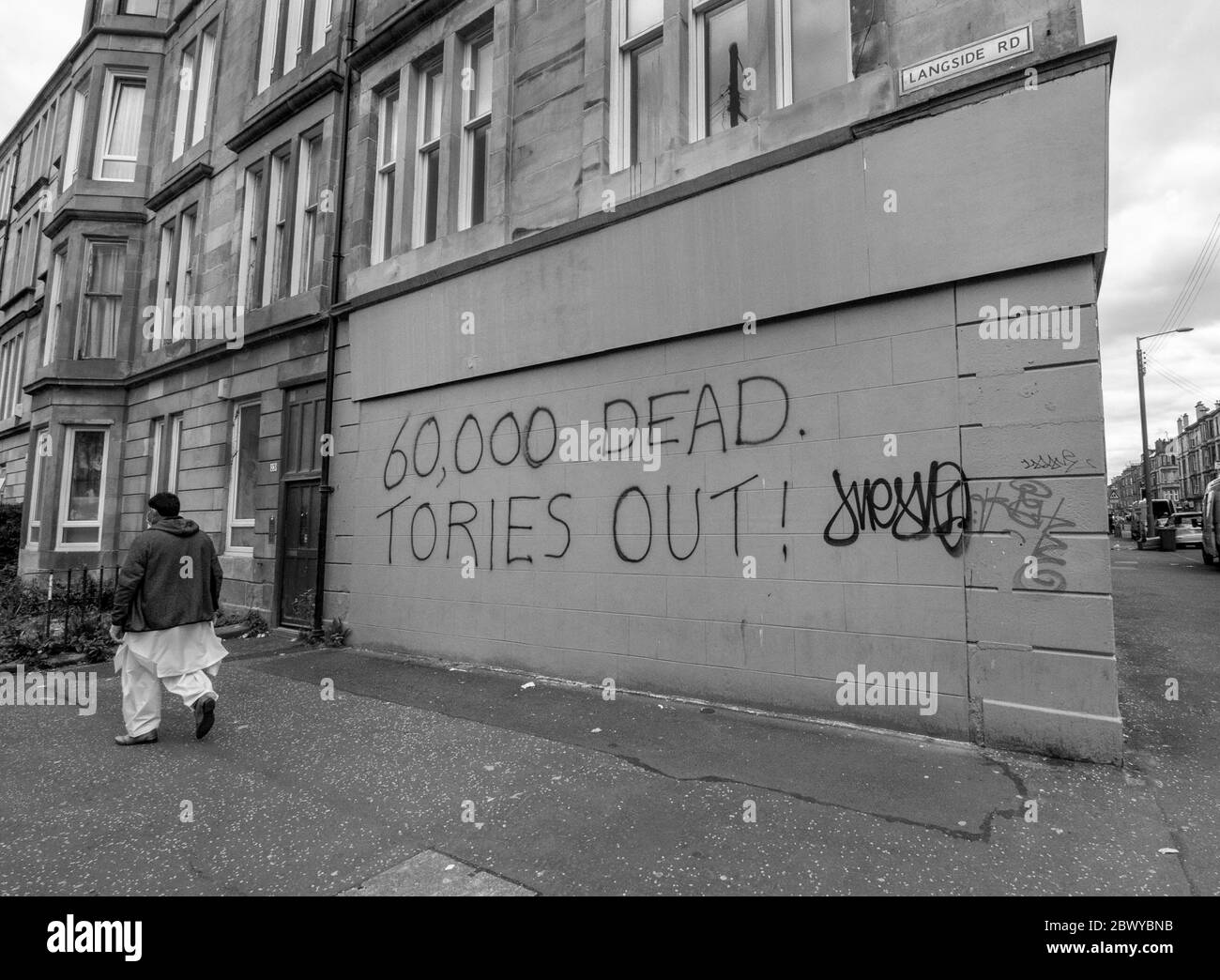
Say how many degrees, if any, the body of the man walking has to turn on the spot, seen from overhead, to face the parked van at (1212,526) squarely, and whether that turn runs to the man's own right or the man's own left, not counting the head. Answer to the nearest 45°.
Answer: approximately 135° to the man's own right

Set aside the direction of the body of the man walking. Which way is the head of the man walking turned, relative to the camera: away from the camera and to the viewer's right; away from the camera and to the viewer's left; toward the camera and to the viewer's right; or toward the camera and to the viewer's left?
away from the camera and to the viewer's left

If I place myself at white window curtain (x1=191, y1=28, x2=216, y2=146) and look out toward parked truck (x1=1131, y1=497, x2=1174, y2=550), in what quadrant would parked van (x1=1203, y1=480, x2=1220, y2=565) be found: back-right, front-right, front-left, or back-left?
front-right

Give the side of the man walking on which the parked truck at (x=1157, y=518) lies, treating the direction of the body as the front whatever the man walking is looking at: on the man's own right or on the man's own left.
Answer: on the man's own right

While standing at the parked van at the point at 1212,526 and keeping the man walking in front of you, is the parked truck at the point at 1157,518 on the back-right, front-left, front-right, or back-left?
back-right

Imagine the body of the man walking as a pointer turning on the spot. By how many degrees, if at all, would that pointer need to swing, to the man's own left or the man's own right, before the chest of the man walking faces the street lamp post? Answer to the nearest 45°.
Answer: approximately 135° to the man's own right

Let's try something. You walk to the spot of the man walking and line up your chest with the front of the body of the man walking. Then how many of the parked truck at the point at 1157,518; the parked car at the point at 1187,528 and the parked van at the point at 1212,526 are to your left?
0

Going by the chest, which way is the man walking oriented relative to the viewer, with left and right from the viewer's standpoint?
facing away from the viewer and to the left of the viewer

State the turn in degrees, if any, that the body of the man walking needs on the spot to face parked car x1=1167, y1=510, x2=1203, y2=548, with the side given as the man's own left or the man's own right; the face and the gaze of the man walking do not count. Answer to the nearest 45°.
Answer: approximately 135° to the man's own right
